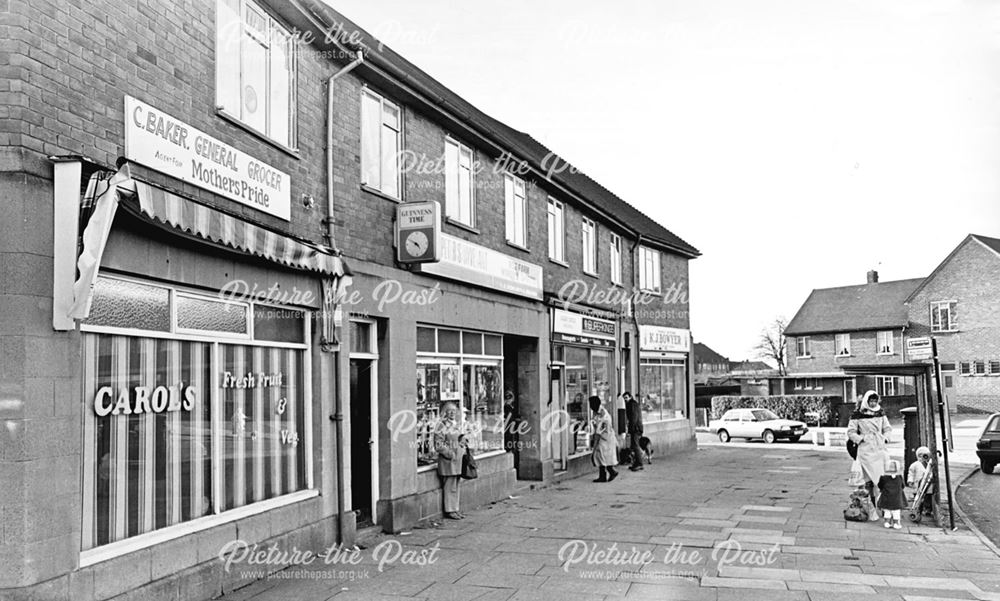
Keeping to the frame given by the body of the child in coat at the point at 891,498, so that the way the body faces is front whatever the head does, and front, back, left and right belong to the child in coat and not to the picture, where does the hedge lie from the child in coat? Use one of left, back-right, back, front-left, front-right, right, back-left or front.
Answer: back

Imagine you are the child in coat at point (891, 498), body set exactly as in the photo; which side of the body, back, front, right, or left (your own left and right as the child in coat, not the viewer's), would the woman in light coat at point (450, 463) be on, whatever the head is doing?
right

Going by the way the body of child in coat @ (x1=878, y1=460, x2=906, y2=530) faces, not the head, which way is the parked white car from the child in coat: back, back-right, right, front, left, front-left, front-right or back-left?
back

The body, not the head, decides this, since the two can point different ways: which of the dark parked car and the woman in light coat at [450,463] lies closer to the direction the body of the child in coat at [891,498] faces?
the woman in light coat

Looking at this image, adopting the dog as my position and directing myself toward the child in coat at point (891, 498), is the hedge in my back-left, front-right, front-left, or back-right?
back-left

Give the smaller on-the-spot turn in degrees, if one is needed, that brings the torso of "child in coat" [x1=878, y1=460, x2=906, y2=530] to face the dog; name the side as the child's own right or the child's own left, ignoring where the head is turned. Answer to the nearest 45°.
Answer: approximately 135° to the child's own right

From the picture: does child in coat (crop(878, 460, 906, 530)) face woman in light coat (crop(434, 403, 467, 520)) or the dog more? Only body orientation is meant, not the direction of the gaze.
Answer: the woman in light coat
